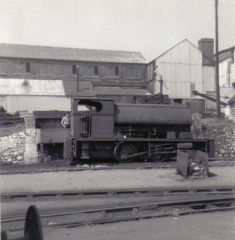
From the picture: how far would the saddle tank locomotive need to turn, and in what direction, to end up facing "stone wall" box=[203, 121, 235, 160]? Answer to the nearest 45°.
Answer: approximately 45° to its left

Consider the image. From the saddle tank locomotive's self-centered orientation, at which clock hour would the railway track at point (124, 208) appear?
The railway track is roughly at 3 o'clock from the saddle tank locomotive.

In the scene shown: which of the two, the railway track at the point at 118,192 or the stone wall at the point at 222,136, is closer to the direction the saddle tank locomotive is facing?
the stone wall

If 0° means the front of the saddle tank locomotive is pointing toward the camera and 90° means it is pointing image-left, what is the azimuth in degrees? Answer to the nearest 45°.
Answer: approximately 270°

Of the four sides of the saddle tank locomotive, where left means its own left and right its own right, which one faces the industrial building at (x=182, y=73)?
left

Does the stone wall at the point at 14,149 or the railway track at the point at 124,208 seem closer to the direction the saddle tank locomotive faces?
the railway track

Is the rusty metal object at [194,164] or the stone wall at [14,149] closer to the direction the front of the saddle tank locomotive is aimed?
the rusty metal object

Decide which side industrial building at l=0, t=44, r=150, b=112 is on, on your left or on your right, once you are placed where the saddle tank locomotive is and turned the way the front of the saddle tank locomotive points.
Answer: on your left
